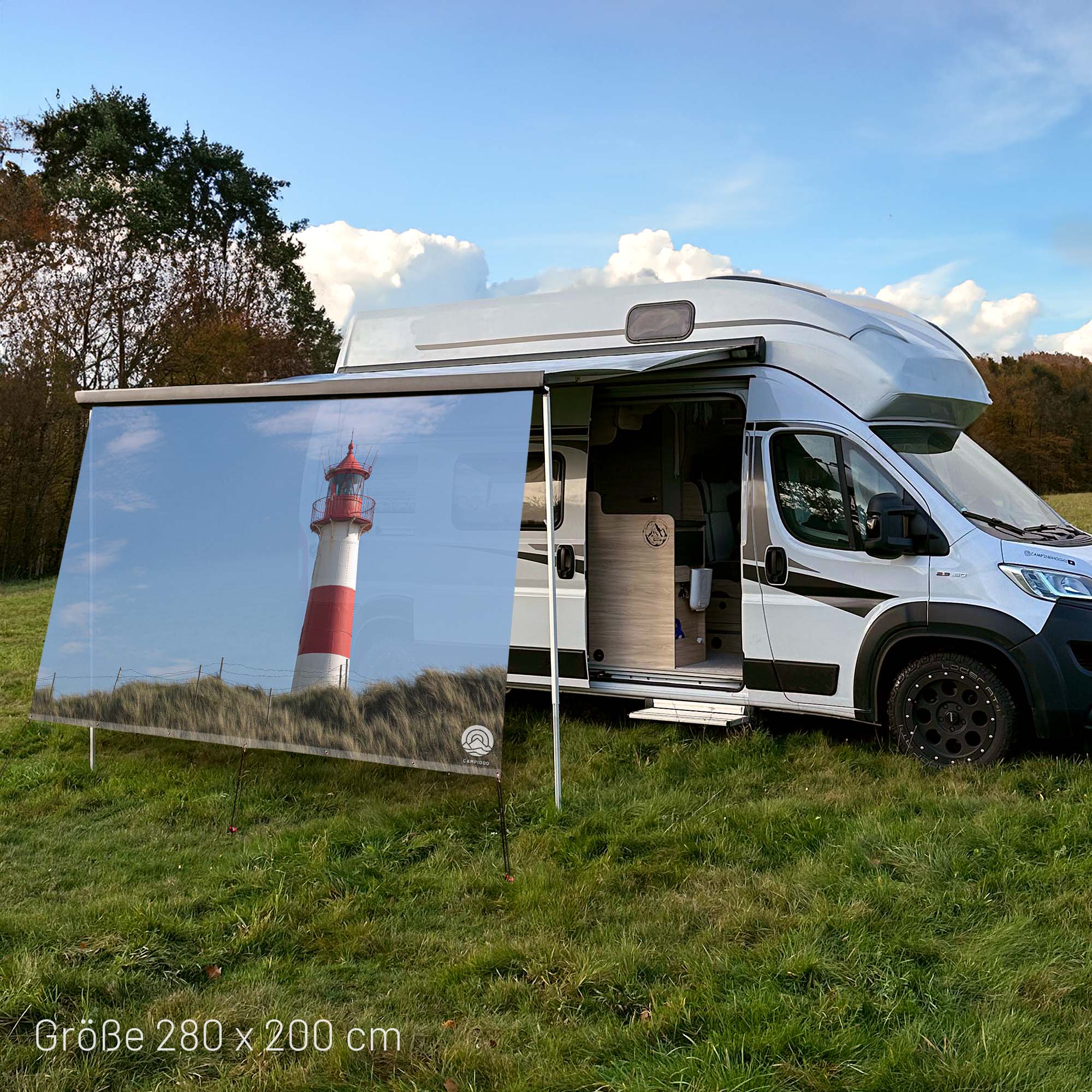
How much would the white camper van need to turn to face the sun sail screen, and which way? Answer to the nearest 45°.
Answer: approximately 90° to its right

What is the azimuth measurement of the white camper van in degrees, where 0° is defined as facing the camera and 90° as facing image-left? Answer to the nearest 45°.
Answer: approximately 315°

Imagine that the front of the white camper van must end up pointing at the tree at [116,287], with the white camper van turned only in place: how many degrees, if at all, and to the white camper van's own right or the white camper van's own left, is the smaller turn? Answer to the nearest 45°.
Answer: approximately 180°

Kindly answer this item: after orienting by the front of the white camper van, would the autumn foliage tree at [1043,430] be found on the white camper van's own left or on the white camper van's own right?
on the white camper van's own left
